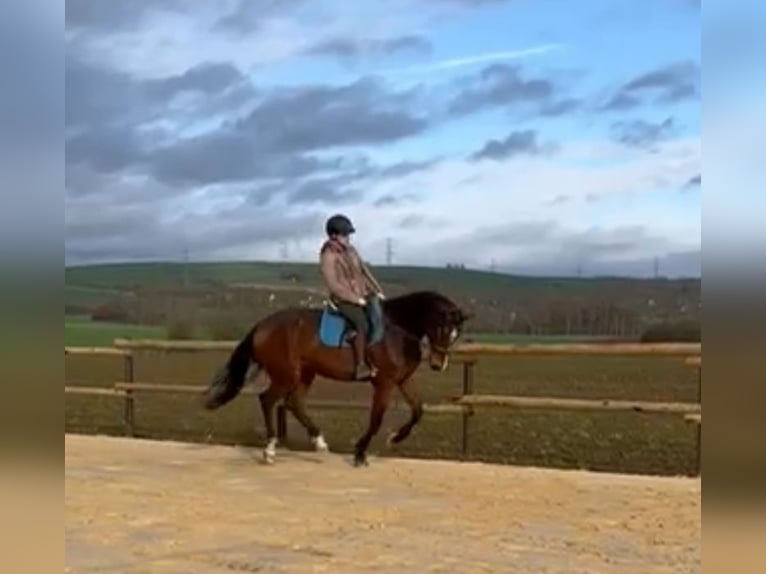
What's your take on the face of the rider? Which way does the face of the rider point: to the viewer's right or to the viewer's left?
to the viewer's right

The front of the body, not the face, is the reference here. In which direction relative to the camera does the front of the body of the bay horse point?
to the viewer's right
